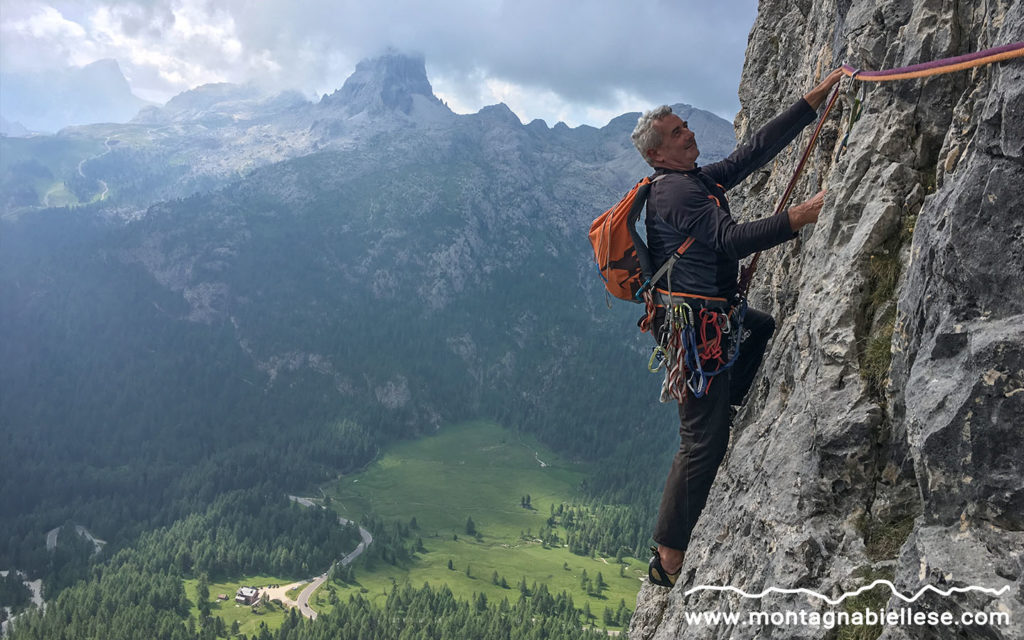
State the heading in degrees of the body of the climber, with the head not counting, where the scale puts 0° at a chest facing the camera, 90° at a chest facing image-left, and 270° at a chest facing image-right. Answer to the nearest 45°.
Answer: approximately 270°
